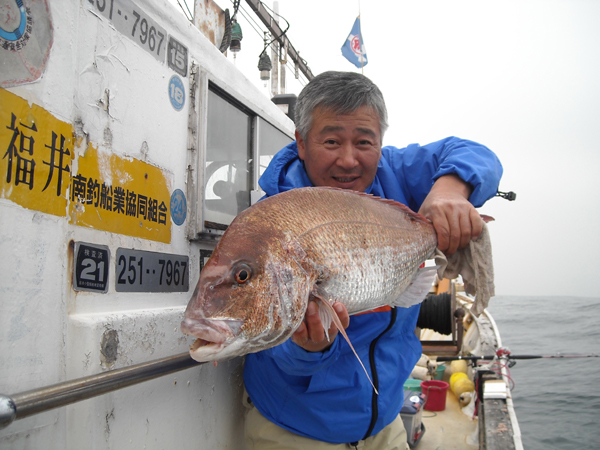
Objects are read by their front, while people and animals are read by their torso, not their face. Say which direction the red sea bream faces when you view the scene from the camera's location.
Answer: facing the viewer and to the left of the viewer

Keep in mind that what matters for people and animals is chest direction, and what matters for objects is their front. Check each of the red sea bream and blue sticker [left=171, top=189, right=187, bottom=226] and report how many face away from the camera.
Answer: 0

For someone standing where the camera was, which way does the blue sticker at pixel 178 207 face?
facing the viewer and to the right of the viewer

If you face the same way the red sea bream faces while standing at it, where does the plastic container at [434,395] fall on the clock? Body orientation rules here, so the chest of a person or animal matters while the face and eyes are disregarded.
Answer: The plastic container is roughly at 5 o'clock from the red sea bream.

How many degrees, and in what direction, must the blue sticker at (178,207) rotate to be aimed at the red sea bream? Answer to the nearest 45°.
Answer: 0° — it already faces it

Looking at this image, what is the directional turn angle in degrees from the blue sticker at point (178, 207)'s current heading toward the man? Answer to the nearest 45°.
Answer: approximately 45° to its left

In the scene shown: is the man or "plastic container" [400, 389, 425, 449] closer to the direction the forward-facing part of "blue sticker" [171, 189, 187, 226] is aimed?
the man
